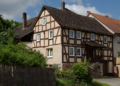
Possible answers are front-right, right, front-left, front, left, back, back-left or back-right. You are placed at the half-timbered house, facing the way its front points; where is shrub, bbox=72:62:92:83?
front-right

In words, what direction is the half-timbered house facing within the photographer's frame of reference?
facing the viewer and to the right of the viewer

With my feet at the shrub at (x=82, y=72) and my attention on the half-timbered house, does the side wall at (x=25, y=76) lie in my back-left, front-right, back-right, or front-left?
back-left

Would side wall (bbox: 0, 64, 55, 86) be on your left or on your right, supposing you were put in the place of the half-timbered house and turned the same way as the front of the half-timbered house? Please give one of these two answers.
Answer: on your right
